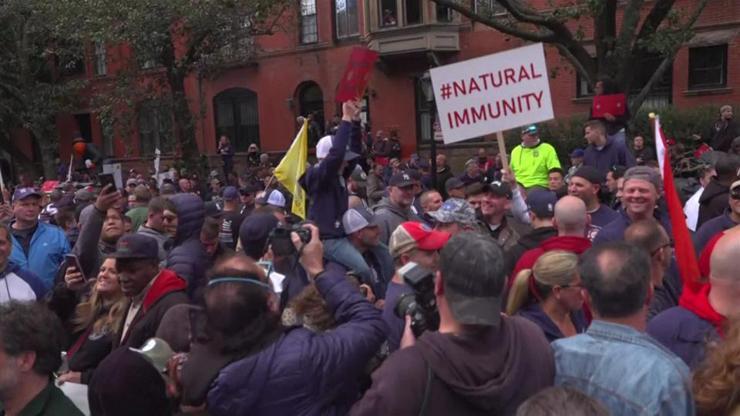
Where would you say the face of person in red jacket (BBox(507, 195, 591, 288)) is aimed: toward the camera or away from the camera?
away from the camera

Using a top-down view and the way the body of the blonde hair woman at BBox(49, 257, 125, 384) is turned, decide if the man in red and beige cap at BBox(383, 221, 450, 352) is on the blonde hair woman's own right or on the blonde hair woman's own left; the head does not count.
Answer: on the blonde hair woman's own left

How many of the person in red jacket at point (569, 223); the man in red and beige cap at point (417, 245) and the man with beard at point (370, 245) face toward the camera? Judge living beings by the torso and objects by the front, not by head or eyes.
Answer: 0

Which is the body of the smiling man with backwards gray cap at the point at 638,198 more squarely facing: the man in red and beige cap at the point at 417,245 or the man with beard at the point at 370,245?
the man in red and beige cap

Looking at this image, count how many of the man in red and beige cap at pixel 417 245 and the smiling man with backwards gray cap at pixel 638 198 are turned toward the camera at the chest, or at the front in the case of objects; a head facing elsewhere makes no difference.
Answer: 1

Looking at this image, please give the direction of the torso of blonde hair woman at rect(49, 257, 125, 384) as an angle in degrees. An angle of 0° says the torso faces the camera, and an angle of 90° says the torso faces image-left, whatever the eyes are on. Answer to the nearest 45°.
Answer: approximately 45°

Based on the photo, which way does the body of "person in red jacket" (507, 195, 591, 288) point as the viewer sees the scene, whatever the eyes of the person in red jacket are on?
away from the camera

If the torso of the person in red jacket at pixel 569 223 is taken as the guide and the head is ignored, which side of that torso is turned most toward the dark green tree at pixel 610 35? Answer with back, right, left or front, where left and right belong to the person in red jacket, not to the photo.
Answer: front

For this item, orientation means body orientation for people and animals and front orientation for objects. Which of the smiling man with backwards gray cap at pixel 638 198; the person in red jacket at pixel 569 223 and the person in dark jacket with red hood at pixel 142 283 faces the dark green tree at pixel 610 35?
the person in red jacket at pixel 569 223
